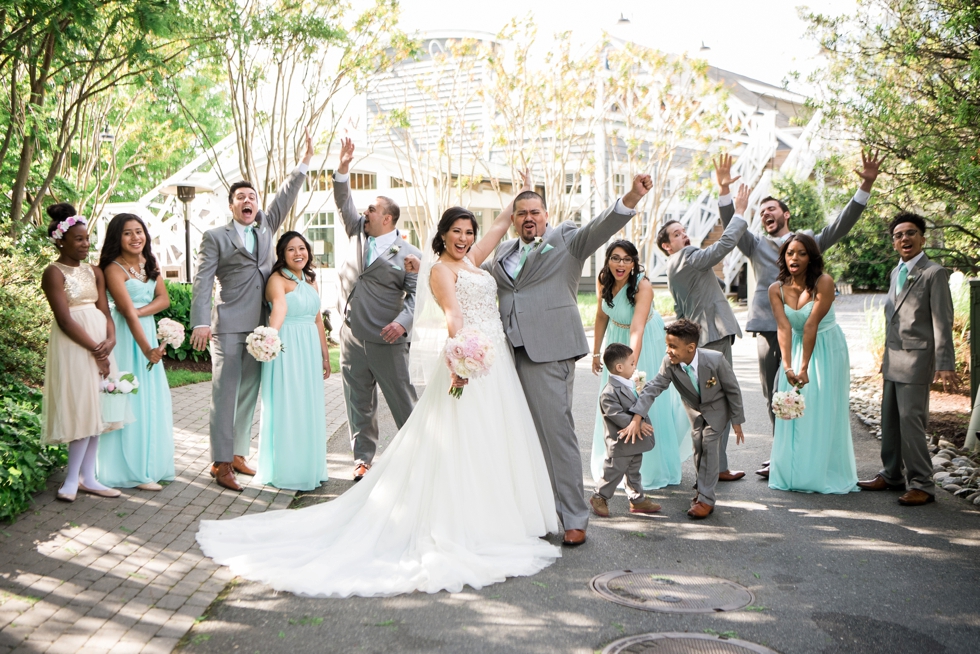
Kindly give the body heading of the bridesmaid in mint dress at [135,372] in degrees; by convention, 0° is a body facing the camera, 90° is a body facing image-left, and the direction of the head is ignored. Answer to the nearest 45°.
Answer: approximately 315°

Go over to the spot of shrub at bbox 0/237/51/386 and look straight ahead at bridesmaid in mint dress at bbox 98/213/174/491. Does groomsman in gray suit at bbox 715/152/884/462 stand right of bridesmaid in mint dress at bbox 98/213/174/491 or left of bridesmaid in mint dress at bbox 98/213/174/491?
left

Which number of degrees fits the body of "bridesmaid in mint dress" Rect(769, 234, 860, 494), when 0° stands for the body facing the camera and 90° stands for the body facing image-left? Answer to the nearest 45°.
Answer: approximately 45°

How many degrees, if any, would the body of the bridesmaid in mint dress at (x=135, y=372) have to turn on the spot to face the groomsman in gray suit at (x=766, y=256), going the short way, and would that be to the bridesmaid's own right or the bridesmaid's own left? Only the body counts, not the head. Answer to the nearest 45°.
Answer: approximately 45° to the bridesmaid's own left

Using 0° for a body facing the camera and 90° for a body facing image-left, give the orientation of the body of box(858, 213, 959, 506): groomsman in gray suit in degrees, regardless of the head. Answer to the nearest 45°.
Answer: approximately 45°

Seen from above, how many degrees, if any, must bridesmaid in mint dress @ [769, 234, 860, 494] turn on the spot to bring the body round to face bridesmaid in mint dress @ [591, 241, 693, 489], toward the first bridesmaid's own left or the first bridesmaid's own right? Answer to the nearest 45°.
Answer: approximately 45° to the first bridesmaid's own right

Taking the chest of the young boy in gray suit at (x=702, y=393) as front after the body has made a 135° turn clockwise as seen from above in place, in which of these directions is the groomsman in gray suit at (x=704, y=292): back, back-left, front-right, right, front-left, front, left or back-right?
front

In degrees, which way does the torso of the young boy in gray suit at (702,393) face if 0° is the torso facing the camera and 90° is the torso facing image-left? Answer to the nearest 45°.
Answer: approximately 45°

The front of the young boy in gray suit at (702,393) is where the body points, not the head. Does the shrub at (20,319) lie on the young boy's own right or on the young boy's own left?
on the young boy's own right

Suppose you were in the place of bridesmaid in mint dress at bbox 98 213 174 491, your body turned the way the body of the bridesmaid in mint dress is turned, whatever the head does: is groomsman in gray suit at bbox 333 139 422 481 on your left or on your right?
on your left
